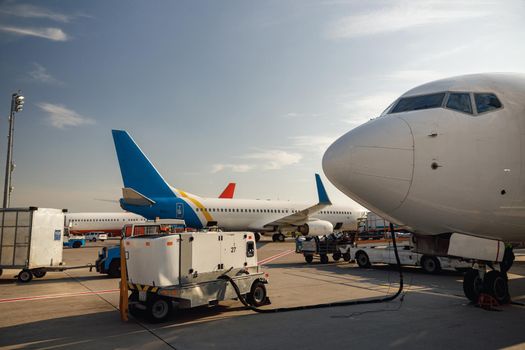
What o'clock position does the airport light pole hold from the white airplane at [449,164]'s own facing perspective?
The airport light pole is roughly at 2 o'clock from the white airplane.

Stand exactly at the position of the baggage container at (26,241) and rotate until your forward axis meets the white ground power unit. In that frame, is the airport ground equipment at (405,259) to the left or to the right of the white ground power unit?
left

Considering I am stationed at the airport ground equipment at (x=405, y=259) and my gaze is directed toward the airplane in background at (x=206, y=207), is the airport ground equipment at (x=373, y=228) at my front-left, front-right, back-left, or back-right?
front-right

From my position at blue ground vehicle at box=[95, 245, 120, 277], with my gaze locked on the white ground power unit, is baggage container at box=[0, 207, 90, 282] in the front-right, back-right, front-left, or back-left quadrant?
back-right

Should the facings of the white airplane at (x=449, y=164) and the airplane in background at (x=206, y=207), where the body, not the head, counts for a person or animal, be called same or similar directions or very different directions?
very different directions

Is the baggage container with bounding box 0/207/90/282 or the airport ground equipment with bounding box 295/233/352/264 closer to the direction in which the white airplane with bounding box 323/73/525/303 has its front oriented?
the baggage container

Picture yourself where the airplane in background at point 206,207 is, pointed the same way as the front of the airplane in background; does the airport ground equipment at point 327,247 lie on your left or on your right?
on your right

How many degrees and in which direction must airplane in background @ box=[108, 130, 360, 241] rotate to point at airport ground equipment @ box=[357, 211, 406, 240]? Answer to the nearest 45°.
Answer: approximately 45° to its right

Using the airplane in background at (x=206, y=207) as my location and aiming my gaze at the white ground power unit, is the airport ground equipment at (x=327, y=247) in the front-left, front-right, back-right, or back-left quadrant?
front-left

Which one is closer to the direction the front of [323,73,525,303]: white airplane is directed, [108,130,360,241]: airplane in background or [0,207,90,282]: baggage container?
the baggage container

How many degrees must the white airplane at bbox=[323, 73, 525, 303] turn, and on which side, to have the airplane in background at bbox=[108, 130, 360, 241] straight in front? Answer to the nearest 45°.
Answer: approximately 90° to its right

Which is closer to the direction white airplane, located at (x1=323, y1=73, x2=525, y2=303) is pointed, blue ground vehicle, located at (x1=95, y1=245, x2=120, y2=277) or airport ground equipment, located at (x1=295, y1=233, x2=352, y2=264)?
the blue ground vehicle

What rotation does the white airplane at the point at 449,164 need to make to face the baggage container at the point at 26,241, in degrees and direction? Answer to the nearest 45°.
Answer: approximately 45° to its right

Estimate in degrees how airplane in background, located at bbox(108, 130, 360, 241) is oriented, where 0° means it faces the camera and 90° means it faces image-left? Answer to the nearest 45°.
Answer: approximately 225°
